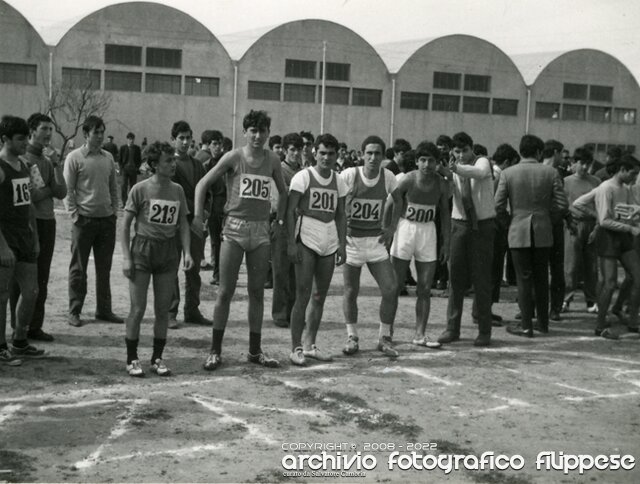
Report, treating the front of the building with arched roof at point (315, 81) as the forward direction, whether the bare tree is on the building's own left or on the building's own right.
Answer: on the building's own right

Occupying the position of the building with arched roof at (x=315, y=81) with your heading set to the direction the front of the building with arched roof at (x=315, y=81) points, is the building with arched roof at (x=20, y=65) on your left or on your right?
on your right

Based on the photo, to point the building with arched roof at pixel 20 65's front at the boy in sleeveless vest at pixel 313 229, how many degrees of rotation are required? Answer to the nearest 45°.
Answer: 0° — it already faces them

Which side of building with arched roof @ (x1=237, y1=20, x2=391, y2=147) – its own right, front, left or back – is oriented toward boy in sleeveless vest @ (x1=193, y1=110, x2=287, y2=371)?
front

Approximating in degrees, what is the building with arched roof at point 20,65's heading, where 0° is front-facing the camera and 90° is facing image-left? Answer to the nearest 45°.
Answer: approximately 0°

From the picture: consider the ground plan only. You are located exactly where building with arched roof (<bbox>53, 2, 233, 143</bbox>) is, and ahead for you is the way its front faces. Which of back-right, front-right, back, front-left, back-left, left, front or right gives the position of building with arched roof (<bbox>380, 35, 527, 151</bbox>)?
left

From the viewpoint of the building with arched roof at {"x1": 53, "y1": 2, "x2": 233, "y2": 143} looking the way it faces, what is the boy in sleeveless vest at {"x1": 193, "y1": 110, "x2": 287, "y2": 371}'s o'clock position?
The boy in sleeveless vest is roughly at 12 o'clock from the building with arched roof.

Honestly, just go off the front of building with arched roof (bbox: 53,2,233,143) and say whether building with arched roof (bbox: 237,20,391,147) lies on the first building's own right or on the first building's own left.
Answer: on the first building's own left

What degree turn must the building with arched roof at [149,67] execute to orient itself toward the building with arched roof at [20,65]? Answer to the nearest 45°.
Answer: approximately 90° to its right

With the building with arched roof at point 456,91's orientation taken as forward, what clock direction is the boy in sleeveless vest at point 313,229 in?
The boy in sleeveless vest is roughly at 12 o'clock from the building with arched roof.
